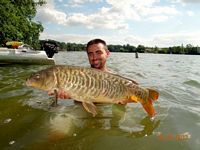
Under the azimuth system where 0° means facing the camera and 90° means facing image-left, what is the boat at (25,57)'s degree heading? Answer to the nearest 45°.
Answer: approximately 90°

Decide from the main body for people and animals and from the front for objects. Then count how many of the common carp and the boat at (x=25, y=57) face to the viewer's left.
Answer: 2

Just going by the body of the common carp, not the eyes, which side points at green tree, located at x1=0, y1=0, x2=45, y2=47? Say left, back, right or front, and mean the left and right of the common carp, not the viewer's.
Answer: right

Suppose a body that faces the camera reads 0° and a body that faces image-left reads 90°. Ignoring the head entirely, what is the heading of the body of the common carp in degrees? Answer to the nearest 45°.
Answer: approximately 90°

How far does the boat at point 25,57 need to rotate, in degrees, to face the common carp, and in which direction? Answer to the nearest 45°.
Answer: approximately 90° to its left

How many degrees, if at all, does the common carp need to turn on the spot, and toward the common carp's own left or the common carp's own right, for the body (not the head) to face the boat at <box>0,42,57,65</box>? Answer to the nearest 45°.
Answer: approximately 90° to the common carp's own right
